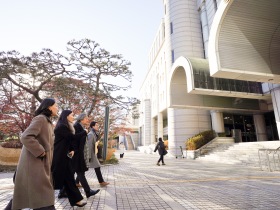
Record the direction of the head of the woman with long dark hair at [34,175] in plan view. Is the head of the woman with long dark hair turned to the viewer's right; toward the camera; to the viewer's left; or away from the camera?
to the viewer's right

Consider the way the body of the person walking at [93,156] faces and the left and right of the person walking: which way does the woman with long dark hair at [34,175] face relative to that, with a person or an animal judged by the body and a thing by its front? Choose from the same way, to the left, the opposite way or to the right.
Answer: the same way

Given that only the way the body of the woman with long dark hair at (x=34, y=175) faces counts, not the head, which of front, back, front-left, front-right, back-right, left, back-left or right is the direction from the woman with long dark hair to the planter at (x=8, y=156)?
left

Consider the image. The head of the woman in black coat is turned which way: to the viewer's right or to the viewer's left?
to the viewer's right

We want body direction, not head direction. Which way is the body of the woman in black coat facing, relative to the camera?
to the viewer's right

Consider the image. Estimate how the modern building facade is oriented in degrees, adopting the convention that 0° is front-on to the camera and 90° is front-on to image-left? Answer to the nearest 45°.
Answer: approximately 45°

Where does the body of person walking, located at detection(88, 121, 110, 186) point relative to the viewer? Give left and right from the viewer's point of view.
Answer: facing to the right of the viewer

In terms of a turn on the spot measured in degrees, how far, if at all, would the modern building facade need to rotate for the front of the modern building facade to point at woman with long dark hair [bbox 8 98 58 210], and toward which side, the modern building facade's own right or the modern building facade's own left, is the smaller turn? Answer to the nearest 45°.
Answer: approximately 45° to the modern building facade's own left

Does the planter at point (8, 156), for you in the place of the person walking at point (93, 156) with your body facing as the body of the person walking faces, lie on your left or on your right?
on your left

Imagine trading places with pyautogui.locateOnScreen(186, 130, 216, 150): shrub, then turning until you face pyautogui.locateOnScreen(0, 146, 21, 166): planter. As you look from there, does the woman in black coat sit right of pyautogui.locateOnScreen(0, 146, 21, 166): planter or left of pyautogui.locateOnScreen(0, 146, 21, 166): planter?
left

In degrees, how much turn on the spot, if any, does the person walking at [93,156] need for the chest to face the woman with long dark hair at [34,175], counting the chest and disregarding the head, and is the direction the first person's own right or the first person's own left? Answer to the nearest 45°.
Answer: approximately 90° to the first person's own right

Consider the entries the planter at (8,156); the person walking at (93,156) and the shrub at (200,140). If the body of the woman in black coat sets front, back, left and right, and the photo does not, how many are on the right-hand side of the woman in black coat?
0

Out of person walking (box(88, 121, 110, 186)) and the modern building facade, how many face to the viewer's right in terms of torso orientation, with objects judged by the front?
1

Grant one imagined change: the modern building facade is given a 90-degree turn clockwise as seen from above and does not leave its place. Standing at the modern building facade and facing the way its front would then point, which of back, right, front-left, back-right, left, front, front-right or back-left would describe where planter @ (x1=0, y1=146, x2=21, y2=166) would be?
left

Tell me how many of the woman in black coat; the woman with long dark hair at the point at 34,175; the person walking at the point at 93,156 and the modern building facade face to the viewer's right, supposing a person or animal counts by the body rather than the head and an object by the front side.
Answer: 3

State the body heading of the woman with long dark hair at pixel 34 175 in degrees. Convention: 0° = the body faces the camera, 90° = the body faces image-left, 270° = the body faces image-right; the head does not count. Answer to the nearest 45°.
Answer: approximately 270°
